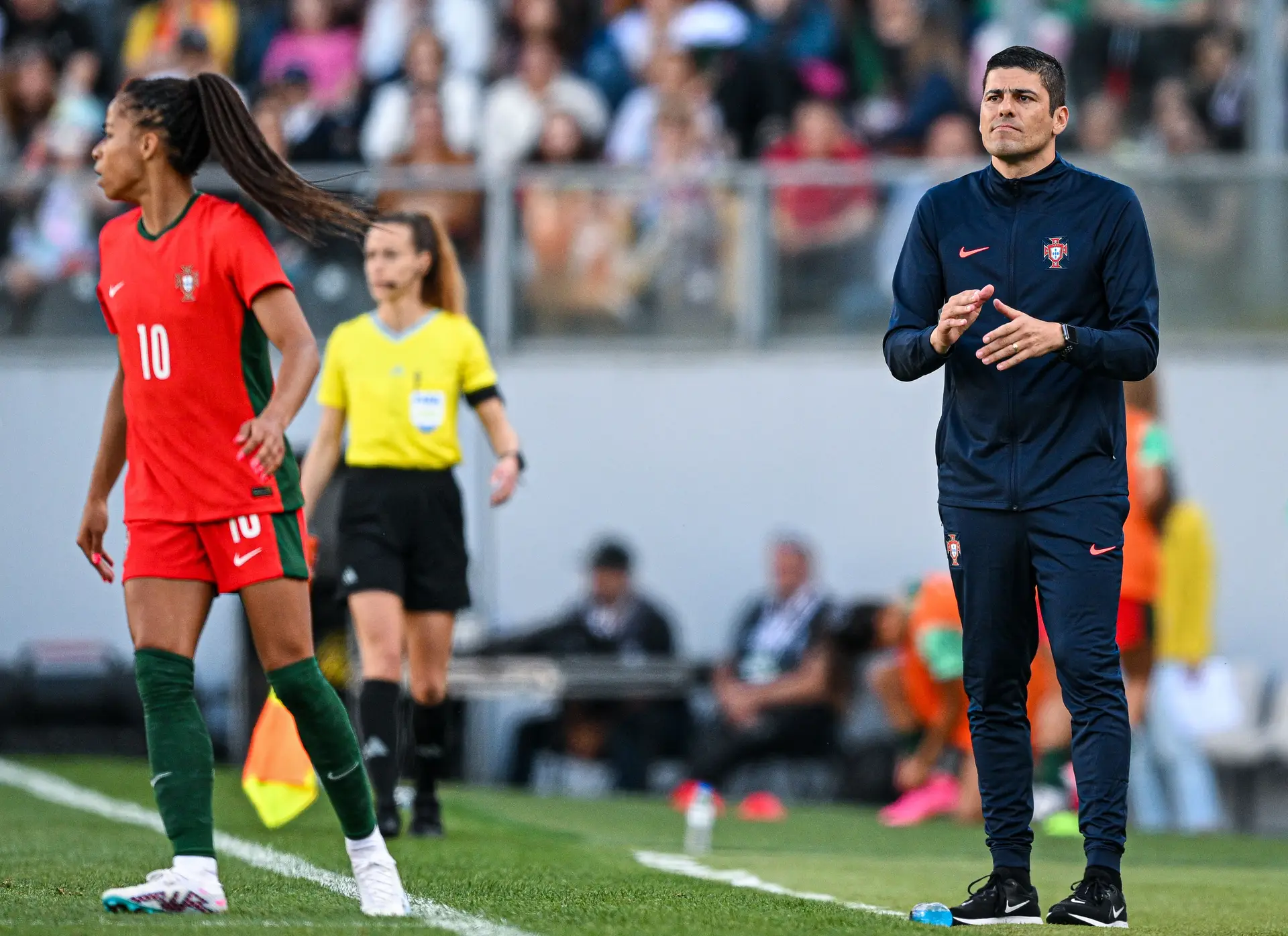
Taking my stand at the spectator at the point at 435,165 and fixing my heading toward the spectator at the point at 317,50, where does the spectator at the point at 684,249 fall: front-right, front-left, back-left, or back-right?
back-right

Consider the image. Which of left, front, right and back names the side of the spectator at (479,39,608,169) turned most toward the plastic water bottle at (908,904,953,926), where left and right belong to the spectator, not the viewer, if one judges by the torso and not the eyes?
front

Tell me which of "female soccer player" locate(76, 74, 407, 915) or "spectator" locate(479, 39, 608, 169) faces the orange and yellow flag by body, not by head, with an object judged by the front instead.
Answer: the spectator

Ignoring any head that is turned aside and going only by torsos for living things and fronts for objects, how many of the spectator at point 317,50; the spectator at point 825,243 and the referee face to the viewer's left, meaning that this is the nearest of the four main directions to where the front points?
0

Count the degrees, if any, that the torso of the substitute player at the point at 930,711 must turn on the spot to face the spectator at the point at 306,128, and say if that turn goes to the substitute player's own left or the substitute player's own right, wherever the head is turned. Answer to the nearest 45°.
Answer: approximately 45° to the substitute player's own right

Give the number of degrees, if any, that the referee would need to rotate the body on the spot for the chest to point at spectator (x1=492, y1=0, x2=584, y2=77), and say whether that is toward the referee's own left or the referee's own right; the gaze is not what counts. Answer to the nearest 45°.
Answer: approximately 180°

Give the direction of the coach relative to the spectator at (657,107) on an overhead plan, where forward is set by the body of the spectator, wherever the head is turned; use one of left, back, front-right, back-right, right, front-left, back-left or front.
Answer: front

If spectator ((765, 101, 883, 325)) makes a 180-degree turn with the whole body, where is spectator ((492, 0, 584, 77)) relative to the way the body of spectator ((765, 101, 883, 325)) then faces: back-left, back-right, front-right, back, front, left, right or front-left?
front-left

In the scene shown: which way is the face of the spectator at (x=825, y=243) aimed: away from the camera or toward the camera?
toward the camera

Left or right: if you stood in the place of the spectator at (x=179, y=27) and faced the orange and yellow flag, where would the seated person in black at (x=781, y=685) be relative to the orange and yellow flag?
left

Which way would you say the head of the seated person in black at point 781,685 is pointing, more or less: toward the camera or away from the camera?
toward the camera

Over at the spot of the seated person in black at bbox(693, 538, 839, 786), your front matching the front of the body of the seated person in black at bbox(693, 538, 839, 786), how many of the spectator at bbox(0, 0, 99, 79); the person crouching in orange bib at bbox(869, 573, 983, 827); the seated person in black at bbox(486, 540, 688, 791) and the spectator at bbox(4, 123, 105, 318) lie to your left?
1

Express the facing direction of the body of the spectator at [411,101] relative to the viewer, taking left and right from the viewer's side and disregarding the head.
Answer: facing the viewer

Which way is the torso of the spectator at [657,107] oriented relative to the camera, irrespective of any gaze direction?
toward the camera
